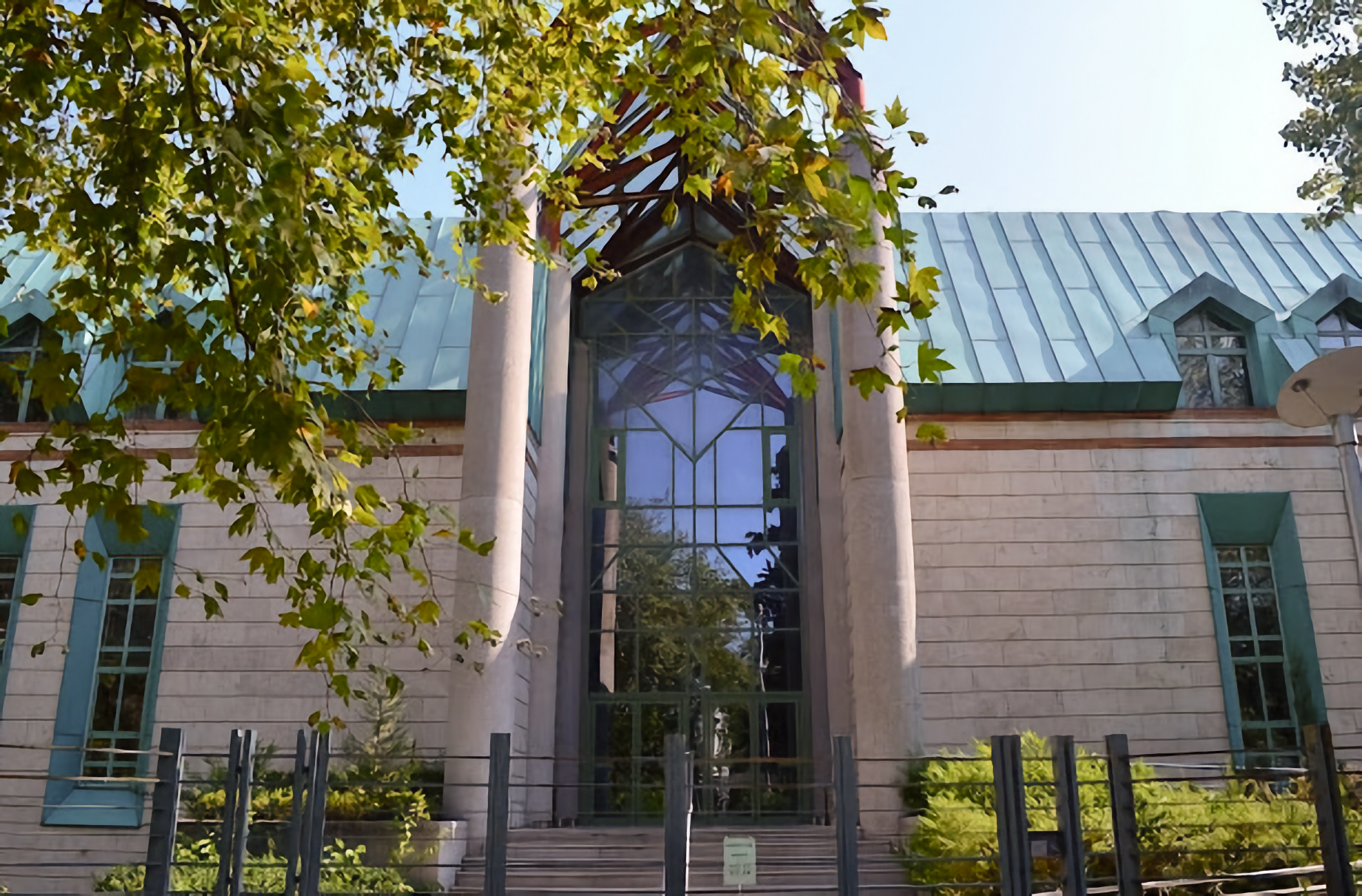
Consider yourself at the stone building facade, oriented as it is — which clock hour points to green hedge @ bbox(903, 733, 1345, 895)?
The green hedge is roughly at 11 o'clock from the stone building facade.

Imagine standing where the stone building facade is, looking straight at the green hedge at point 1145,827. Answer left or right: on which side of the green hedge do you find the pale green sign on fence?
right

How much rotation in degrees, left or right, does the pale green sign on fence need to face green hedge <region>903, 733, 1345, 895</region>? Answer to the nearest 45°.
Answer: approximately 135° to its left

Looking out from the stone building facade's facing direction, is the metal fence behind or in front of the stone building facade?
in front

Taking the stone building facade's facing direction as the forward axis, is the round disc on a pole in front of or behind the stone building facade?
in front

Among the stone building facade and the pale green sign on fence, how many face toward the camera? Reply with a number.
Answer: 2

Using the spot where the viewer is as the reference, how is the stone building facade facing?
facing the viewer

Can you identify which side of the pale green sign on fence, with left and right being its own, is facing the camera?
front

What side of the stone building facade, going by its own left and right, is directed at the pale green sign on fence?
front

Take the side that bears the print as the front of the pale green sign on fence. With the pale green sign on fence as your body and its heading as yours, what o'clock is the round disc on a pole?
The round disc on a pole is roughly at 9 o'clock from the pale green sign on fence.

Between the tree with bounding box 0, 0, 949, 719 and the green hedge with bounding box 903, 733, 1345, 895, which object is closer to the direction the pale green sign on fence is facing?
the tree

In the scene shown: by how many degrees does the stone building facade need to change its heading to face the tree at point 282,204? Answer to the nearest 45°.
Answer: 0° — it already faces it
